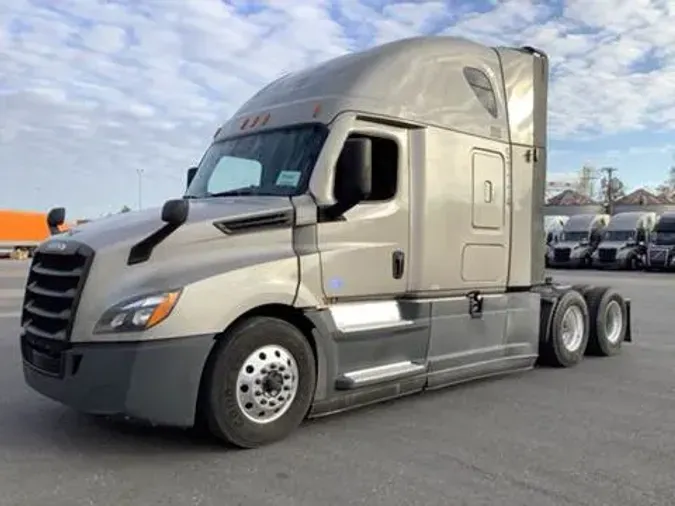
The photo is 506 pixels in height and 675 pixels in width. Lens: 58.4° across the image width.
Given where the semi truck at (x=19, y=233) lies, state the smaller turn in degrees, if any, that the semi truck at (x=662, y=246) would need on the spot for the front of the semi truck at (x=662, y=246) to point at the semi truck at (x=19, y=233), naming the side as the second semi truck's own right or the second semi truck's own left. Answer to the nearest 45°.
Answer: approximately 45° to the second semi truck's own right

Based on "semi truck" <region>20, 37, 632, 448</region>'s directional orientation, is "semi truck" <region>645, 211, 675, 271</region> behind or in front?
behind

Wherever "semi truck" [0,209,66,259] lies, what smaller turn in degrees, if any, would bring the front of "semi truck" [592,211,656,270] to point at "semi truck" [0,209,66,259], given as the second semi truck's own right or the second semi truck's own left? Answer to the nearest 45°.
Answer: approximately 45° to the second semi truck's own right

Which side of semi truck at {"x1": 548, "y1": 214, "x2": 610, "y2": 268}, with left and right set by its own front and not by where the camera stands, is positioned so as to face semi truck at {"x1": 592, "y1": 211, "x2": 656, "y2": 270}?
left

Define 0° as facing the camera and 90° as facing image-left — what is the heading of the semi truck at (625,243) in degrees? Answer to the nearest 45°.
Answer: approximately 45°

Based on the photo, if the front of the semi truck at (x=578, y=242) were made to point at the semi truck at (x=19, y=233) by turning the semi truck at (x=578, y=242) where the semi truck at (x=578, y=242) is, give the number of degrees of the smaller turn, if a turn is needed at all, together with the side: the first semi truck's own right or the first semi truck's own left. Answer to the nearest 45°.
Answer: approximately 45° to the first semi truck's own right

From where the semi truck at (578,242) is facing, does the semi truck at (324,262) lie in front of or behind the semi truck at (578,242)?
in front

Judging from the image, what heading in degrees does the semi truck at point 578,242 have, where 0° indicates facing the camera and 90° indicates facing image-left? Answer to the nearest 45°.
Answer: approximately 45°
